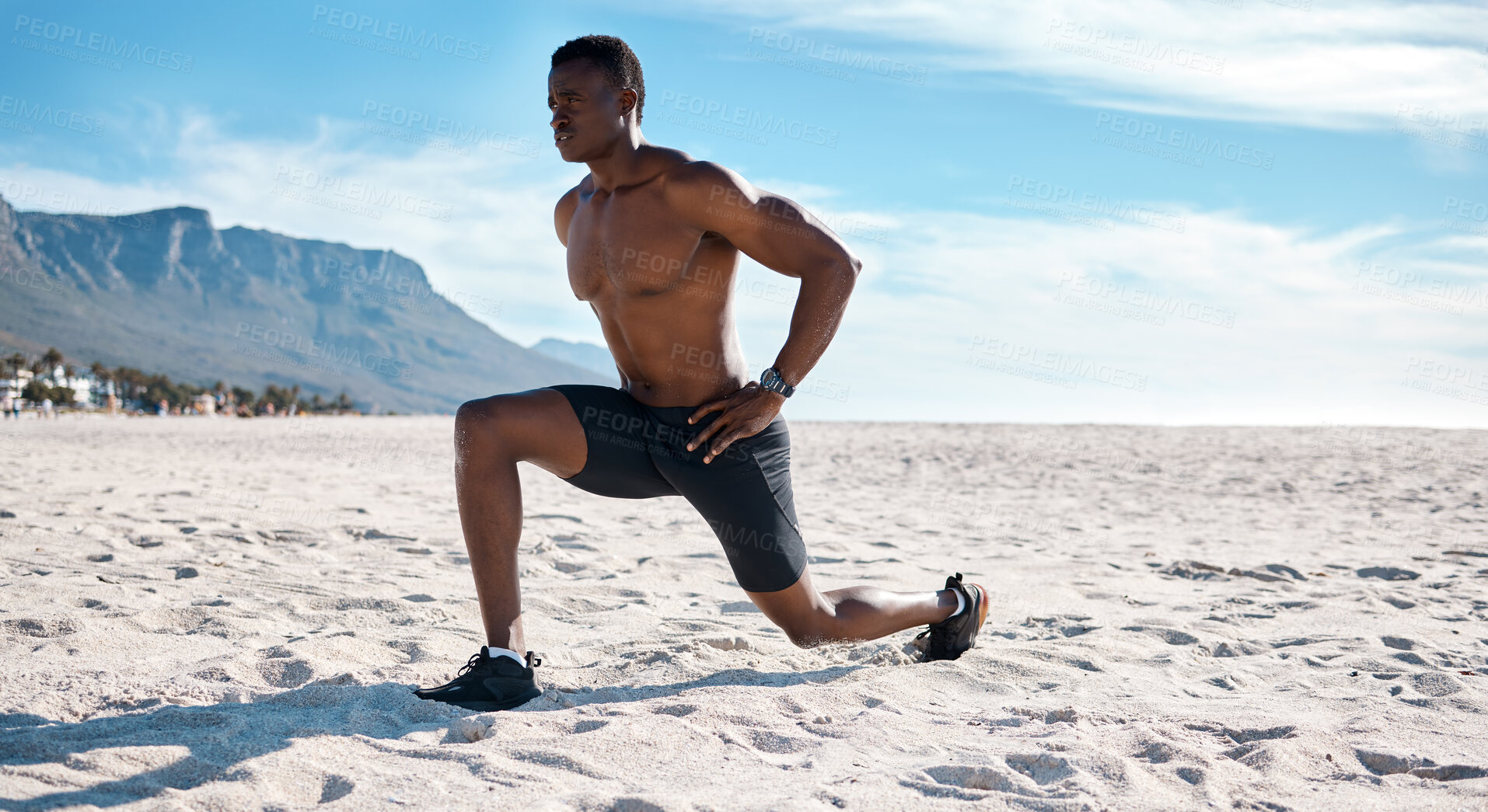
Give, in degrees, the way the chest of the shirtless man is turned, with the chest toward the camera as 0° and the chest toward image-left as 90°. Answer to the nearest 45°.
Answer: approximately 45°

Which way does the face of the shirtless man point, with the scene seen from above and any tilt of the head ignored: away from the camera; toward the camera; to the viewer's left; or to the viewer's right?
to the viewer's left
